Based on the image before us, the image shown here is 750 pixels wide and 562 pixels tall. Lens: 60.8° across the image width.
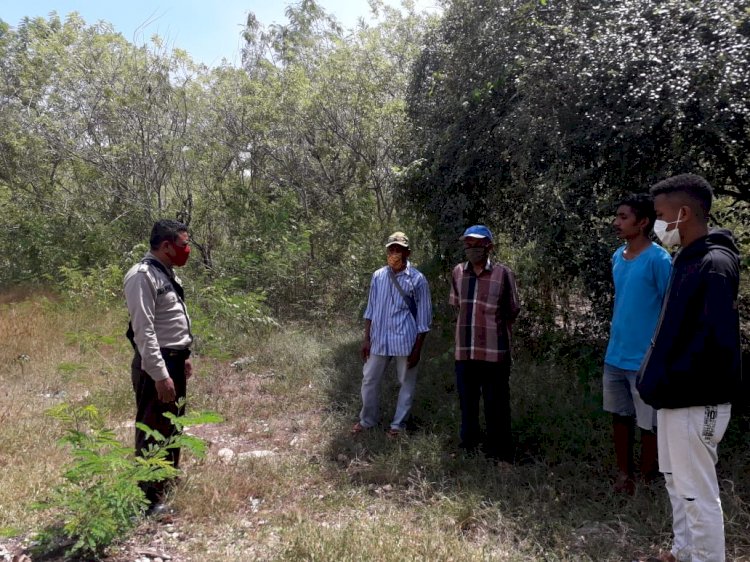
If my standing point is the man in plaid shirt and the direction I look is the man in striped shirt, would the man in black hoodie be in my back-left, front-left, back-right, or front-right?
back-left

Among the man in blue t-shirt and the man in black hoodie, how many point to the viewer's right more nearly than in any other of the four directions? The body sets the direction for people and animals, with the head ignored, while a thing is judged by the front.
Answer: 0

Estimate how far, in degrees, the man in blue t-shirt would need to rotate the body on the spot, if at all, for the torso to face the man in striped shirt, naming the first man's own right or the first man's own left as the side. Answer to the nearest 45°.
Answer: approximately 90° to the first man's own right

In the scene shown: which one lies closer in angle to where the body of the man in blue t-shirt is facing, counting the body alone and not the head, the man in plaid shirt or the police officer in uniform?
the police officer in uniform

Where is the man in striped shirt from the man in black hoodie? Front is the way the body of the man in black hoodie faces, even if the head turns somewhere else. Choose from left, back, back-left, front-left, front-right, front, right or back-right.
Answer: front-right

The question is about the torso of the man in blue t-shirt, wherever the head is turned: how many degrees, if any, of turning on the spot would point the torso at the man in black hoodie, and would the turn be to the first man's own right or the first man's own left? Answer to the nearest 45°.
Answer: approximately 45° to the first man's own left

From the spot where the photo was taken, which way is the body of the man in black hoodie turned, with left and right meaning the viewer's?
facing to the left of the viewer

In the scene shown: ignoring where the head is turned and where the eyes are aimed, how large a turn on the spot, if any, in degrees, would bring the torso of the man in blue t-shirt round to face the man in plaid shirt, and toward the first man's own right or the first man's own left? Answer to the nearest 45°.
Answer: approximately 90° to the first man's own right

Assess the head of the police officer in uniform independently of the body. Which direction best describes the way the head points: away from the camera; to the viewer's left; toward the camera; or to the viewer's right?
to the viewer's right

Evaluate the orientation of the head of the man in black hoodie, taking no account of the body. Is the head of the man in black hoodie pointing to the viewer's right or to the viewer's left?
to the viewer's left

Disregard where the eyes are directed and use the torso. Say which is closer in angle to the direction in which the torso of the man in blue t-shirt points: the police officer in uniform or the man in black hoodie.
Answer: the police officer in uniform

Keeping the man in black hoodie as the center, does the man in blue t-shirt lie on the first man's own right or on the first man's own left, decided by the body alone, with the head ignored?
on the first man's own right

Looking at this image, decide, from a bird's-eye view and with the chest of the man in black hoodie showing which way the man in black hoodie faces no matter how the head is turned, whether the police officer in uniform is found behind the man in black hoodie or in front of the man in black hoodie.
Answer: in front

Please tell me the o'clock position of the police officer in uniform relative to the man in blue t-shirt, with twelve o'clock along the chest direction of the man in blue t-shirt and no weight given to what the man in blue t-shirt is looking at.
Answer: The police officer in uniform is roughly at 1 o'clock from the man in blue t-shirt.
